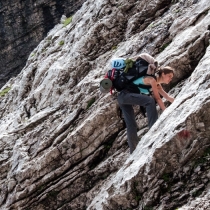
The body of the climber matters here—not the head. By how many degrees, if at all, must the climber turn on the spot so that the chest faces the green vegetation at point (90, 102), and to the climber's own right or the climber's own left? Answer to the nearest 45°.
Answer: approximately 135° to the climber's own left

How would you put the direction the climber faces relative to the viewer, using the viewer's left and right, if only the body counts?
facing to the right of the viewer
